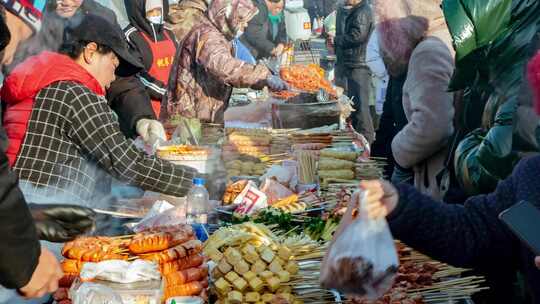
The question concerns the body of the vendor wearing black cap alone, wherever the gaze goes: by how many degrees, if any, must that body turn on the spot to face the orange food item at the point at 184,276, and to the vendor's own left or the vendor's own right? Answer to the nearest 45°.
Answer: approximately 90° to the vendor's own right

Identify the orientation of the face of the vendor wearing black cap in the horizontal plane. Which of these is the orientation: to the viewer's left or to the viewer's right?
to the viewer's right

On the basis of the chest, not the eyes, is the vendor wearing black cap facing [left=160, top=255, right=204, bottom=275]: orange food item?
no

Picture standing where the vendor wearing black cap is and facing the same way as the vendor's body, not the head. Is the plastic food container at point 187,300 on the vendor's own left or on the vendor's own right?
on the vendor's own right

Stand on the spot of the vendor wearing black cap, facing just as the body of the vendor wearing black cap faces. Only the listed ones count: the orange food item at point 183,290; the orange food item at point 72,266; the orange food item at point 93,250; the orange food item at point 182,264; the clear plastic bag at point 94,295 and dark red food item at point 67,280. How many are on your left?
0

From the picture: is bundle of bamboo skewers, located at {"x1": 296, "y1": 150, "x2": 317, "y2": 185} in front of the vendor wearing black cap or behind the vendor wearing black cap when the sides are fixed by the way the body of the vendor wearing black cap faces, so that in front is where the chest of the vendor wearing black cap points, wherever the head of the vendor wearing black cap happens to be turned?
in front

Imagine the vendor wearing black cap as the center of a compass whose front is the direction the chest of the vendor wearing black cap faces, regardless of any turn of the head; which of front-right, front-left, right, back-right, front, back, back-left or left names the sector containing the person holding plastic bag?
front-right

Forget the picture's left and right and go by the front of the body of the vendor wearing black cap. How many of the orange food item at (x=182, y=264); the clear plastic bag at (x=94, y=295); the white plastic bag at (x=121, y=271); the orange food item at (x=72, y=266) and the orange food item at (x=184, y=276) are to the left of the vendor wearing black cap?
0

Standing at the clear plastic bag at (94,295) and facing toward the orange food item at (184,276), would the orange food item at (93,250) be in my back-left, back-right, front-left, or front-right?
front-left

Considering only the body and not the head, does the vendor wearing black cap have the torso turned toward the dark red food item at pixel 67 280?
no

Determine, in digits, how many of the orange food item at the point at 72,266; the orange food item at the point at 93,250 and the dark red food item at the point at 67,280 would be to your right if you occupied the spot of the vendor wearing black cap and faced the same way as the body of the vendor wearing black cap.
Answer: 3

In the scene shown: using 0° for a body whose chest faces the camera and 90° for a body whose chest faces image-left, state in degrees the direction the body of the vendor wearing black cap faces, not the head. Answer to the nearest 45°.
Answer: approximately 270°

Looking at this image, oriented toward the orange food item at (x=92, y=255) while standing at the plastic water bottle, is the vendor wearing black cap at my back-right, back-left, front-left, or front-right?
front-right

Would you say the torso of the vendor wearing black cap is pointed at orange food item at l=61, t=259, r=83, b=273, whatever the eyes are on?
no

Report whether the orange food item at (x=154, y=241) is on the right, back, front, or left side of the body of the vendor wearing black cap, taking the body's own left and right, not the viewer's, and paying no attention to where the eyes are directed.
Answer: right

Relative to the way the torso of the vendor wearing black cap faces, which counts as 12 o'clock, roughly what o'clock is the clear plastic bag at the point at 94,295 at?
The clear plastic bag is roughly at 3 o'clock from the vendor wearing black cap.

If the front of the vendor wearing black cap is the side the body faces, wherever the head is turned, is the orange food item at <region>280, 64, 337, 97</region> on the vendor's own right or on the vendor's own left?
on the vendor's own left

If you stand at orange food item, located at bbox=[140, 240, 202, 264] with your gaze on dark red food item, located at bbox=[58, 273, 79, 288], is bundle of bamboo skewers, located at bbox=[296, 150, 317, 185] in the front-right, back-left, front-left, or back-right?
back-right
